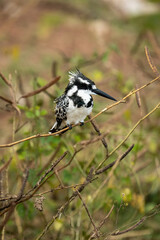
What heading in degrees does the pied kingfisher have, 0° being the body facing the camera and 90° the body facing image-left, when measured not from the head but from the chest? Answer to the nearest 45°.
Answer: approximately 315°
